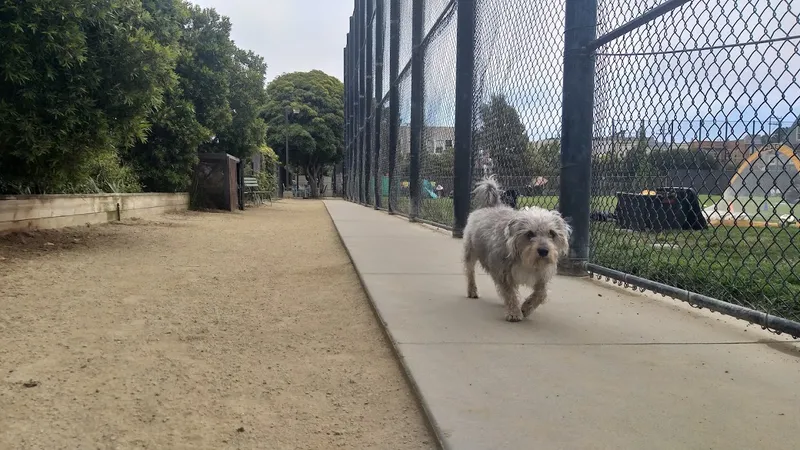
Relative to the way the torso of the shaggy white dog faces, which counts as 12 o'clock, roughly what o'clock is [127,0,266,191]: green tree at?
The green tree is roughly at 6 o'clock from the shaggy white dog.

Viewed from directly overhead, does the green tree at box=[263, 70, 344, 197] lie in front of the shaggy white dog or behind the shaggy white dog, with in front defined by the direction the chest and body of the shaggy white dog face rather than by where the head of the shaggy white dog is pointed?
behind

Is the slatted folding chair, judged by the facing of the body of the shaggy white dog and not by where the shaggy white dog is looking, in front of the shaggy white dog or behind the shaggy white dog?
behind

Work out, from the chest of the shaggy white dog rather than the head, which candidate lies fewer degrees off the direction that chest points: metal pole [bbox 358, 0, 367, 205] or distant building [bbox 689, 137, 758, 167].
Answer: the distant building

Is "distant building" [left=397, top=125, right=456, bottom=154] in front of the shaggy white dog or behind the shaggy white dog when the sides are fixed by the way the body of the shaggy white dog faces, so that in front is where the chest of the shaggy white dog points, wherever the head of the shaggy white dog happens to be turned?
behind

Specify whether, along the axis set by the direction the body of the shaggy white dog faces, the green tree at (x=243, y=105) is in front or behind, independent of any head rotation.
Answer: behind

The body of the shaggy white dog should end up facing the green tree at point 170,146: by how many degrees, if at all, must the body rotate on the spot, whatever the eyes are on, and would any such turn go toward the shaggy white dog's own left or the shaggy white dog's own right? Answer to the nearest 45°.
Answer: approximately 180°
